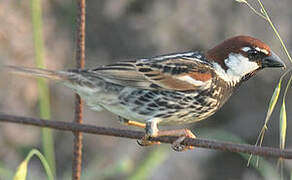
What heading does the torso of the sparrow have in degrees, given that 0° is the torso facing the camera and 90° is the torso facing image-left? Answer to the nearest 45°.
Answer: approximately 270°
